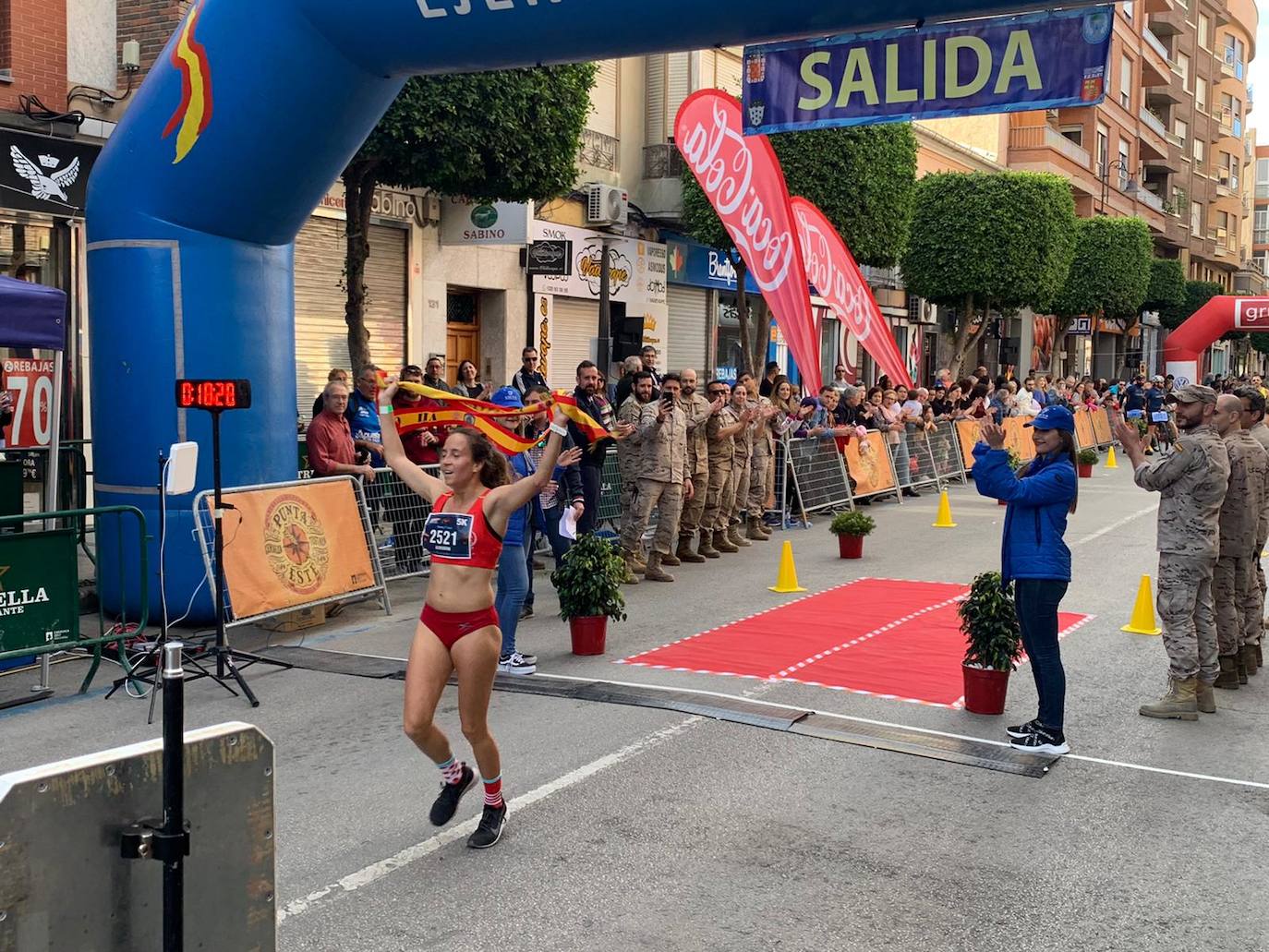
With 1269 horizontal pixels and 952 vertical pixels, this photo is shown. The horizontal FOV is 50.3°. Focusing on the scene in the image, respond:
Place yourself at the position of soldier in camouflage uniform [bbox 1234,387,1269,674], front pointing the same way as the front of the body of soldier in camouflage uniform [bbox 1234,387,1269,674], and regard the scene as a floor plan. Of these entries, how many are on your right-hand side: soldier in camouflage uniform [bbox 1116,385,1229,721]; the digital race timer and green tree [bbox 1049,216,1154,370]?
1

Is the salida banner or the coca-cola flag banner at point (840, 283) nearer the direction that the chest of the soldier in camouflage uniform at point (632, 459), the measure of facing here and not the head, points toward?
the salida banner

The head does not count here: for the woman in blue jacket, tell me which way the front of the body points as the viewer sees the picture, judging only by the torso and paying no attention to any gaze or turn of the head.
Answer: to the viewer's left

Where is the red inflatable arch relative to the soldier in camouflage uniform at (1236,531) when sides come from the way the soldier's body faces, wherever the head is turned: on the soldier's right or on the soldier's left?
on the soldier's right

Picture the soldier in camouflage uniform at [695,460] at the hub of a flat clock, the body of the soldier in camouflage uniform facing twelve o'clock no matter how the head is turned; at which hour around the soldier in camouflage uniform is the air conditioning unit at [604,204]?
The air conditioning unit is roughly at 7 o'clock from the soldier in camouflage uniform.

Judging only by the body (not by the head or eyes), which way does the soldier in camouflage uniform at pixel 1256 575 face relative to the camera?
to the viewer's left

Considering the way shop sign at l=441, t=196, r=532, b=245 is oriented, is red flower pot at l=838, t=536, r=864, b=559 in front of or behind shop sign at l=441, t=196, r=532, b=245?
in front

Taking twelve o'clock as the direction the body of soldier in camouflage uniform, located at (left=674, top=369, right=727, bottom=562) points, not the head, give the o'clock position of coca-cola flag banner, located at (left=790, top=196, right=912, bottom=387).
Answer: The coca-cola flag banner is roughly at 8 o'clock from the soldier in camouflage uniform.

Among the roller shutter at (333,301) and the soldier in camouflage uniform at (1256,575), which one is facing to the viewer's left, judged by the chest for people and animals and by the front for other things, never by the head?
the soldier in camouflage uniform

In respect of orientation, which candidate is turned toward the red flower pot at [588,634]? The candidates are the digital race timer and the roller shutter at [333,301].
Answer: the roller shutter

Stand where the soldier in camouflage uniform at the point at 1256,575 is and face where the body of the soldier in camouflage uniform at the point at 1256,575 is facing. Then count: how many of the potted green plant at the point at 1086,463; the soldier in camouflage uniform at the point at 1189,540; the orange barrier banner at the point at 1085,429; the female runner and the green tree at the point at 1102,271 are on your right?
3

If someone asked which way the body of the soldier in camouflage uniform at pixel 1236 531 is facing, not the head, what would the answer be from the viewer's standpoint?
to the viewer's left

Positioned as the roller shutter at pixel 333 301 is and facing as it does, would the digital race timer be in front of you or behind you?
in front
